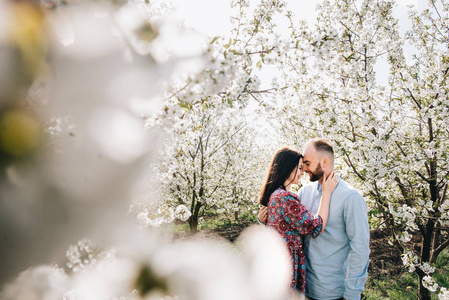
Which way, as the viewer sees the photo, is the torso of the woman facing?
to the viewer's right

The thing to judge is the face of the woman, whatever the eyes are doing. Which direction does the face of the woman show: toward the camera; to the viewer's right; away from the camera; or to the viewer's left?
to the viewer's right
